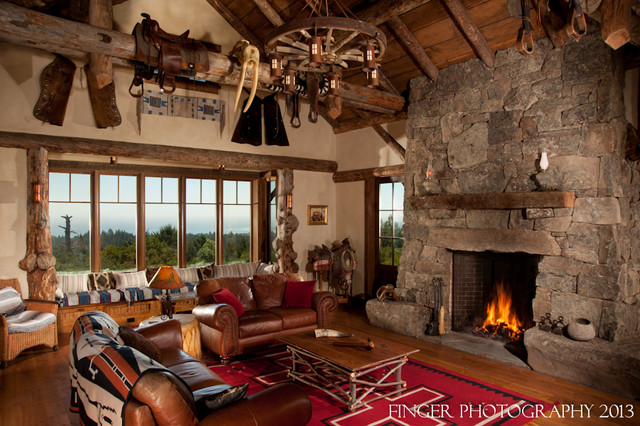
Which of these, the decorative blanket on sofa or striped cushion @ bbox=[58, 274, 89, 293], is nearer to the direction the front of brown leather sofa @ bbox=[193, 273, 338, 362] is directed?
the decorative blanket on sofa

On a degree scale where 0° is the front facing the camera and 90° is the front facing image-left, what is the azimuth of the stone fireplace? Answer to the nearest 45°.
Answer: approximately 45°

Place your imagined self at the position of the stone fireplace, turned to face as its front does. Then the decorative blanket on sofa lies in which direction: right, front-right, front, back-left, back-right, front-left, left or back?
front

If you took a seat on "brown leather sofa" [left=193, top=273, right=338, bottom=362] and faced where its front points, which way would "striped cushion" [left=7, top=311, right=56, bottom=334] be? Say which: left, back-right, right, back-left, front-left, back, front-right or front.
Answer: back-right

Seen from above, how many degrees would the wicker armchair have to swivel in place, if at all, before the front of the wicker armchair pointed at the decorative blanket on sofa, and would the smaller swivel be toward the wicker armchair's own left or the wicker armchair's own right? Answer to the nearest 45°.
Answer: approximately 45° to the wicker armchair's own right

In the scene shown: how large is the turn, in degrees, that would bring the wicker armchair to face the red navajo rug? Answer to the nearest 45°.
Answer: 0° — it already faces it

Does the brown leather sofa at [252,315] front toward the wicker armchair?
no

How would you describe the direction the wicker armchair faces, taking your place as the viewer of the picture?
facing the viewer and to the right of the viewer

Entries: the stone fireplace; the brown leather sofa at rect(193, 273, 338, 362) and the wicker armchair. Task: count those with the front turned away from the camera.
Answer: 0

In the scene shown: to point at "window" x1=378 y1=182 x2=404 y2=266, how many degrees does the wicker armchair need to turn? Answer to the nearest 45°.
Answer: approximately 45° to its left

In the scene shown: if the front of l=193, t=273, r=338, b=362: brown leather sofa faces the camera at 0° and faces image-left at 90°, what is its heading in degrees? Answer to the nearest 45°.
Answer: approximately 315°

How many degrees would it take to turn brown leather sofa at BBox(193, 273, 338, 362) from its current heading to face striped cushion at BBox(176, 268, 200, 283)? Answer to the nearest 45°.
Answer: approximately 180°

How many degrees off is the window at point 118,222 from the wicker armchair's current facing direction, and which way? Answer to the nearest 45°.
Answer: approximately 90° to its left

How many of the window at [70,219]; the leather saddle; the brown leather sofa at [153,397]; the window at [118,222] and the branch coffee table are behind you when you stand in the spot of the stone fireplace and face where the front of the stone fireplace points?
0

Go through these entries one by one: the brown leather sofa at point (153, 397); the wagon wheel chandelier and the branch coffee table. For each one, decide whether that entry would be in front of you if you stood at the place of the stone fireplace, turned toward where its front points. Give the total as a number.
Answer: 3

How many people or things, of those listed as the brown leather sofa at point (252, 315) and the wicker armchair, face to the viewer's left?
0

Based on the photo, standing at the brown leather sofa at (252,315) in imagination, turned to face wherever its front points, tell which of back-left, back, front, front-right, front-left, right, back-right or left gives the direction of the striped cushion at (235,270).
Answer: back-left

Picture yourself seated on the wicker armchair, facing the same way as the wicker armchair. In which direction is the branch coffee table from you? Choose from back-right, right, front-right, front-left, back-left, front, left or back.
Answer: front
